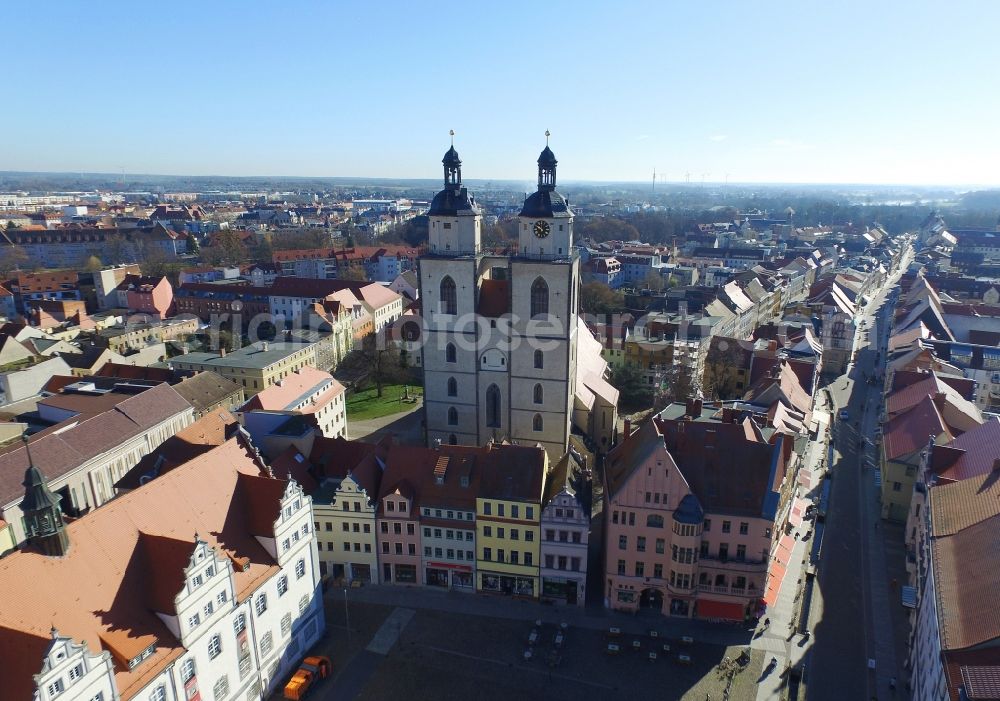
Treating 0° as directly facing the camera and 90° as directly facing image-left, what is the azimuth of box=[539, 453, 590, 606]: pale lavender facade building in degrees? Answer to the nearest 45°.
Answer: approximately 0°

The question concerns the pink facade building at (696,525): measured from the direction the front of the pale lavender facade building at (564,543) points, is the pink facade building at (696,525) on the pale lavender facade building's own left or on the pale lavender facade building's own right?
on the pale lavender facade building's own left

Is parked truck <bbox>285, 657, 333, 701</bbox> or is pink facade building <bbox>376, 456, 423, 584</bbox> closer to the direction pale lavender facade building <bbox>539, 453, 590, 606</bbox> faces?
the parked truck

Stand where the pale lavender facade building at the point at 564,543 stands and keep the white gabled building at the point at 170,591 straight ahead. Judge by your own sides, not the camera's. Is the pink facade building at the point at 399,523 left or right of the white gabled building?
right

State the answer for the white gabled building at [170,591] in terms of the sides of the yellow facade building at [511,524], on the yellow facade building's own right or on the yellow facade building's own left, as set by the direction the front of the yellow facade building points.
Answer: on the yellow facade building's own right

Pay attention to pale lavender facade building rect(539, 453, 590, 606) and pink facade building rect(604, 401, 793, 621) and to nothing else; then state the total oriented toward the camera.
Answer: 2

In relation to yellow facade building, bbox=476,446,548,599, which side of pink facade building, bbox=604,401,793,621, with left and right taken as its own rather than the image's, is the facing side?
right

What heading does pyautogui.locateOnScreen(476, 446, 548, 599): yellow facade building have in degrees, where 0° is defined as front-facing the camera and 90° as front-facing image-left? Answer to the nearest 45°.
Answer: approximately 0°

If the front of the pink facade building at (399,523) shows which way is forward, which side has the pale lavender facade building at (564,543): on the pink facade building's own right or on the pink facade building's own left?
on the pink facade building's own left

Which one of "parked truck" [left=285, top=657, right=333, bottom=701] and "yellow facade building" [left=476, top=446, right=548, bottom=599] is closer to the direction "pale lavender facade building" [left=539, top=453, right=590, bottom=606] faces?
the parked truck
